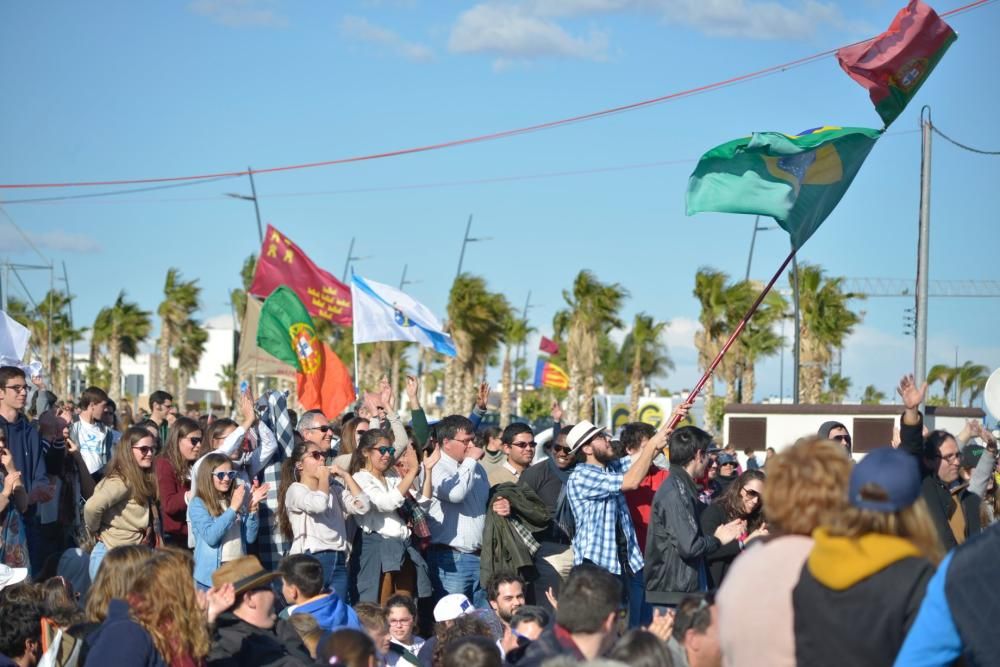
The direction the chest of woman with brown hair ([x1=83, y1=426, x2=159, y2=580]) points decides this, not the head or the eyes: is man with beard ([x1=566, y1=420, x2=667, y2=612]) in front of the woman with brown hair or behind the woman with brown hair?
in front

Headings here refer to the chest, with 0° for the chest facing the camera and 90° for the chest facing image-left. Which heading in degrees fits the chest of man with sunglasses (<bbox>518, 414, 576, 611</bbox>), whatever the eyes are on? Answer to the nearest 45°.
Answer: approximately 315°

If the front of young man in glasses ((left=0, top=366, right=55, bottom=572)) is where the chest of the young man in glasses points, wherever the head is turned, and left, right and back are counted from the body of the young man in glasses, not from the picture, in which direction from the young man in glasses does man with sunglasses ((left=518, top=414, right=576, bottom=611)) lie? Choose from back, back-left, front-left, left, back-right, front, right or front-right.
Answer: front-left

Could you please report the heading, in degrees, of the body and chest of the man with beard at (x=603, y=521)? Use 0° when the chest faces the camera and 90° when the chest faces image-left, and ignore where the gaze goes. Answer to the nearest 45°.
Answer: approximately 270°

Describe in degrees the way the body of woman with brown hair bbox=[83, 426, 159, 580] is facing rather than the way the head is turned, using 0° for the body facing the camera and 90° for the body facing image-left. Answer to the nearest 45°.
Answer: approximately 315°

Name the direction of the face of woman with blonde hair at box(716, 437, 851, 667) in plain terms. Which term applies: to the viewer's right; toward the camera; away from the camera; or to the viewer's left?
away from the camera

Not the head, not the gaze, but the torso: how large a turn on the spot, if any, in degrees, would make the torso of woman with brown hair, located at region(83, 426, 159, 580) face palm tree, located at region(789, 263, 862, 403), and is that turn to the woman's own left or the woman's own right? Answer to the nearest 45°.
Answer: approximately 90° to the woman's own left

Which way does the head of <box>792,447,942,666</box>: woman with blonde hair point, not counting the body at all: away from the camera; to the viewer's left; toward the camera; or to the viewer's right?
away from the camera
